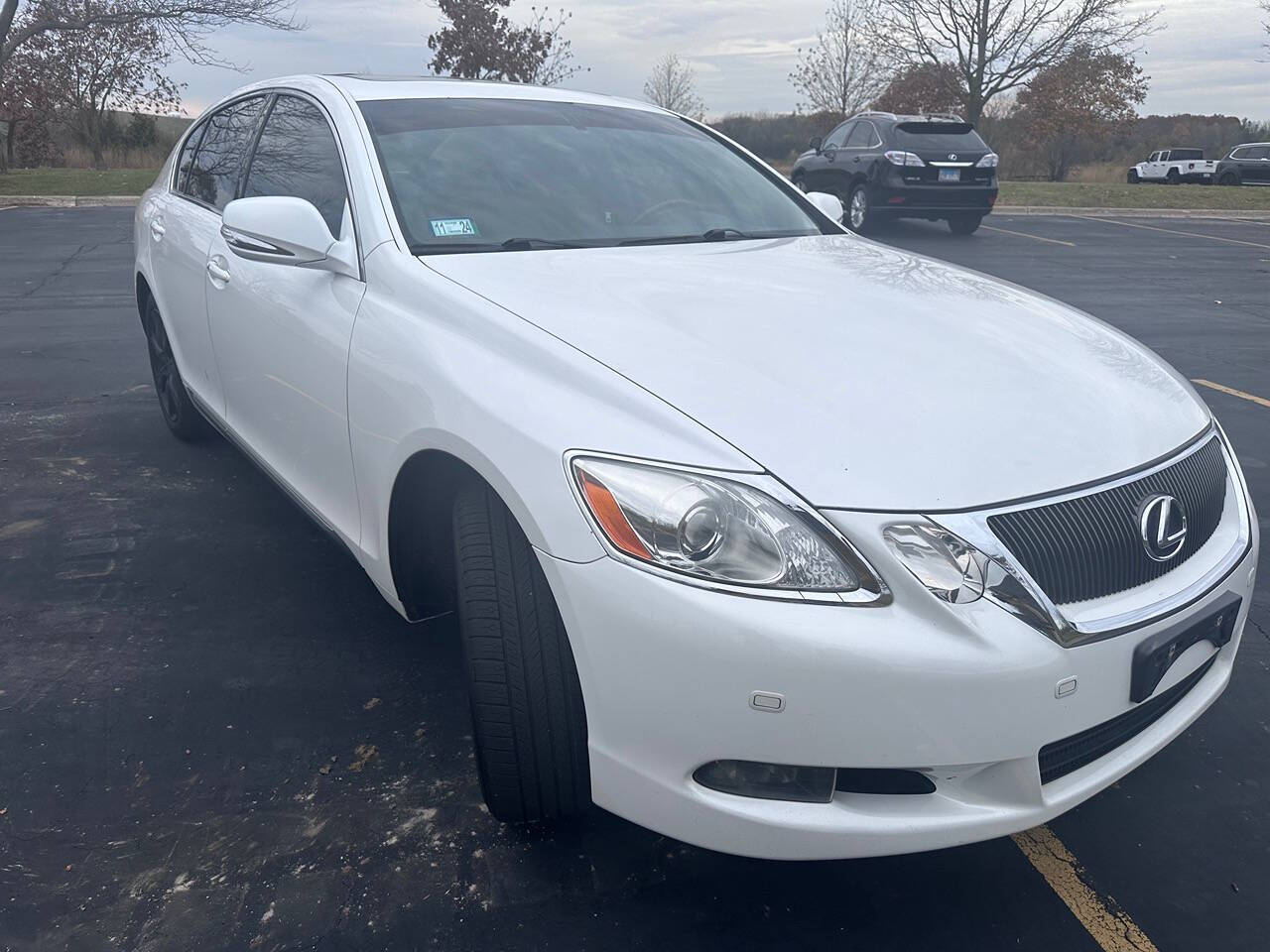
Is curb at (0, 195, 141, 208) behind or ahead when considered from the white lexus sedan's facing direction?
behind

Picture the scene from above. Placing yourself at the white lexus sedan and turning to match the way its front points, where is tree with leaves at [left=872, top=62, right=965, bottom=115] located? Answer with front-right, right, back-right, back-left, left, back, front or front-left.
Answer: back-left

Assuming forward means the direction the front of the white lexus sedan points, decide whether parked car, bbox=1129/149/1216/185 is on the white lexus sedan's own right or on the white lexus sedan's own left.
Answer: on the white lexus sedan's own left

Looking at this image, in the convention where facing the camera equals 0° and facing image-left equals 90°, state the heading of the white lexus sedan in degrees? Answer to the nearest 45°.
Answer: approximately 315°

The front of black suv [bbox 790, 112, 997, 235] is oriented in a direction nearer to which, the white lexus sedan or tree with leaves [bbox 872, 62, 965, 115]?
the tree with leaves

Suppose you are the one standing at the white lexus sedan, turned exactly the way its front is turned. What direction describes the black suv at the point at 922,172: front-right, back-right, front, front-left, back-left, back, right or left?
back-left

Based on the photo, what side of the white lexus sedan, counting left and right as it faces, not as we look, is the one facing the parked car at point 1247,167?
left

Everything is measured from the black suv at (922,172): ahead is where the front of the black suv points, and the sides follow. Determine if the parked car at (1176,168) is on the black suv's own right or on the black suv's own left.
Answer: on the black suv's own right

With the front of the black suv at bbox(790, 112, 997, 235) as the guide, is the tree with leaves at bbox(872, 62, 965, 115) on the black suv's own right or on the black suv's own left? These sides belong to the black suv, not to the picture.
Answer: on the black suv's own right

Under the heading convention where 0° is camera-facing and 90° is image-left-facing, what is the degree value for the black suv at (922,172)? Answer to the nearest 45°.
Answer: approximately 135°

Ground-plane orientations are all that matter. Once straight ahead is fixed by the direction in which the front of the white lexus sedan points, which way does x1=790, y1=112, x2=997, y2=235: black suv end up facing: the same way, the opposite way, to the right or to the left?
the opposite way

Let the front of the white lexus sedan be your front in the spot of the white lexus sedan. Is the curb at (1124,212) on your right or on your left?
on your left
